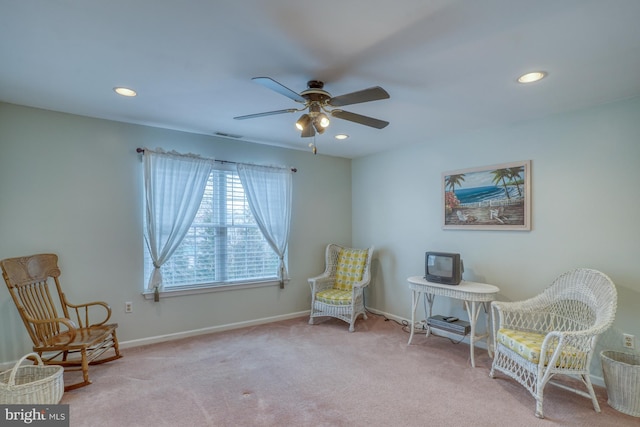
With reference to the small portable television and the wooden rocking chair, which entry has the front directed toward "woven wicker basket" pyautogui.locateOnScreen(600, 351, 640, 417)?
the wooden rocking chair

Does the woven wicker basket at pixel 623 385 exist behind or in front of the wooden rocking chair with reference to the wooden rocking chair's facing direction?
in front

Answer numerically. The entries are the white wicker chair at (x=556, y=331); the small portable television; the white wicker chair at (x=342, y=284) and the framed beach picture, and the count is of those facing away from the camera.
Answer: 0

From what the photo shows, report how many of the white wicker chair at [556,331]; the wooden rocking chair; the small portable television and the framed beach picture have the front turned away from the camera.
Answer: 0

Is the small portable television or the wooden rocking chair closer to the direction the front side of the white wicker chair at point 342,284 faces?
the wooden rocking chair

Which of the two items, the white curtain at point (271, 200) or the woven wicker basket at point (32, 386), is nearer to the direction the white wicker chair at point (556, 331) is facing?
the woven wicker basket

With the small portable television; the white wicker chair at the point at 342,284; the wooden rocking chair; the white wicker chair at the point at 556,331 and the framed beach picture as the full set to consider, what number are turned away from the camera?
0

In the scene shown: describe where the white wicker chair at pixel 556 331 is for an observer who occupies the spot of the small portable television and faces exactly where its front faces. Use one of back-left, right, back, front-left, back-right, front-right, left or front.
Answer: left

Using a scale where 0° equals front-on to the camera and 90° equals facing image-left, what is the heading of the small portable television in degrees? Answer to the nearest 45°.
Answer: approximately 45°

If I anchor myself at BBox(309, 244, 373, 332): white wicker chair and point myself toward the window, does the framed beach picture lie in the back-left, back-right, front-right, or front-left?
back-left

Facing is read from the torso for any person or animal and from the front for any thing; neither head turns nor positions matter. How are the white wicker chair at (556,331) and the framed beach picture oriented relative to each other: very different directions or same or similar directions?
same or similar directions

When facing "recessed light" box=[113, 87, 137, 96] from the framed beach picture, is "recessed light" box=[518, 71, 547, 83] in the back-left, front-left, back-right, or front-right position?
front-left

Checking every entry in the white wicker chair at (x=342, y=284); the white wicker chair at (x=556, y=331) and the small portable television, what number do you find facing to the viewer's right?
0

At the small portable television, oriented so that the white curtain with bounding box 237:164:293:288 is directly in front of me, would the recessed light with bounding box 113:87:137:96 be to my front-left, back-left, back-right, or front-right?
front-left

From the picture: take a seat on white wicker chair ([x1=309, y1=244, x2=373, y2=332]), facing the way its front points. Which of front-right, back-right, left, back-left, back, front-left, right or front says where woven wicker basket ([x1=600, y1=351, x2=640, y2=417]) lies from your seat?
left

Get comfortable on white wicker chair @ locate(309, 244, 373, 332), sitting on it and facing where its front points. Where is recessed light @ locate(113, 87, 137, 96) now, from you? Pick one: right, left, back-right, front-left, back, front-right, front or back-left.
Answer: front

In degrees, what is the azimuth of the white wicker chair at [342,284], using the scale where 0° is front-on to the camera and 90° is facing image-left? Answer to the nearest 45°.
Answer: approximately 45°
